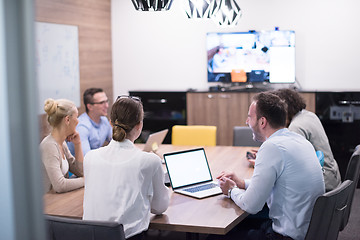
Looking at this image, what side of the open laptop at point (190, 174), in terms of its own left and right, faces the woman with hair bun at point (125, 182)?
right

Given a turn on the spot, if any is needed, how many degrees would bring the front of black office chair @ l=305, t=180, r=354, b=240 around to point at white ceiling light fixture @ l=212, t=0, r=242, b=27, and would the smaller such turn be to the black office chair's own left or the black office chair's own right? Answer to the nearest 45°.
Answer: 0° — it already faces it

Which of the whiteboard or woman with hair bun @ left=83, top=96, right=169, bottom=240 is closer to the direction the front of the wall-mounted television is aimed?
the woman with hair bun

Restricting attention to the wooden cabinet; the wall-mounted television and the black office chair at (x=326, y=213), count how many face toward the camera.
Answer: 2

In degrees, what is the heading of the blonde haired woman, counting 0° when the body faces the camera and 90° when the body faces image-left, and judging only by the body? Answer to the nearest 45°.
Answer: approximately 270°

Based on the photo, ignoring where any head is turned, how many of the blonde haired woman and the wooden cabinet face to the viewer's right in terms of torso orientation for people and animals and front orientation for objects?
1

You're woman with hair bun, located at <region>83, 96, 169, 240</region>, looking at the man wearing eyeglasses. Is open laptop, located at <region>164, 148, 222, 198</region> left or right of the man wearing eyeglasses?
right

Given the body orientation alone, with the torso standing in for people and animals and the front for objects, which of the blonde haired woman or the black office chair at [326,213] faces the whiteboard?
the black office chair

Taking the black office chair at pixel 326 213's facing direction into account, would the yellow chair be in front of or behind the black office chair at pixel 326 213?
in front
